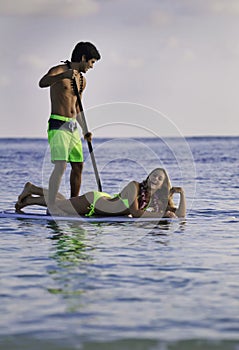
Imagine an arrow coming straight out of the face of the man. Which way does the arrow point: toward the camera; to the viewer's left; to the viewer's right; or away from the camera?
to the viewer's right

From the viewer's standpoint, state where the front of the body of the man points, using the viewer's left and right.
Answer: facing the viewer and to the right of the viewer
